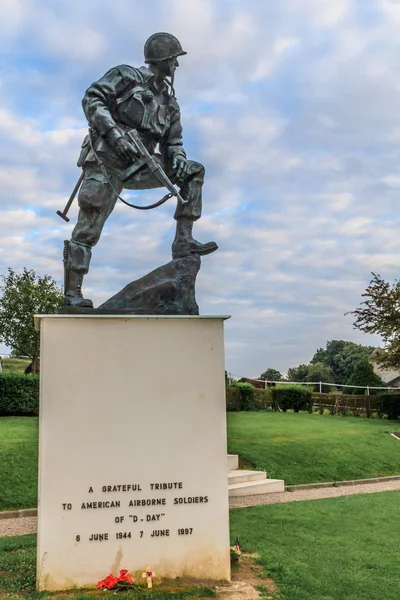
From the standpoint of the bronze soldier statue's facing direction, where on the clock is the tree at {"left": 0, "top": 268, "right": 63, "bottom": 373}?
The tree is roughly at 7 o'clock from the bronze soldier statue.

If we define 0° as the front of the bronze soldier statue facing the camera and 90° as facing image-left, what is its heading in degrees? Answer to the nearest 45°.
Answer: approximately 315°

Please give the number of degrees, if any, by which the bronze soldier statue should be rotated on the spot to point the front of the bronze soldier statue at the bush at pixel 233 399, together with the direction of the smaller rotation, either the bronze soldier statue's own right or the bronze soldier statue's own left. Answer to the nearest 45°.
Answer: approximately 135° to the bronze soldier statue's own left

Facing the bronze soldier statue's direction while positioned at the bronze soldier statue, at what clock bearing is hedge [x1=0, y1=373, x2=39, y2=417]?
The hedge is roughly at 7 o'clock from the bronze soldier statue.

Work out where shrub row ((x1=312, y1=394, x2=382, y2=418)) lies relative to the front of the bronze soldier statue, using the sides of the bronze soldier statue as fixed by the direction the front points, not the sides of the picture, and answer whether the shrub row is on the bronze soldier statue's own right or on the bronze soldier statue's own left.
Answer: on the bronze soldier statue's own left
